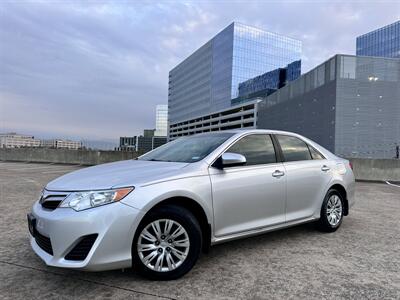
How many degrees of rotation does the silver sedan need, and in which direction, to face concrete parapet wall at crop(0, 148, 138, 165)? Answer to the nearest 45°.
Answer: approximately 90° to its right

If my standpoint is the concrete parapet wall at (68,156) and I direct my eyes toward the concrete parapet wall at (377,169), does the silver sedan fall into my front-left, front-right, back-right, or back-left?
front-right

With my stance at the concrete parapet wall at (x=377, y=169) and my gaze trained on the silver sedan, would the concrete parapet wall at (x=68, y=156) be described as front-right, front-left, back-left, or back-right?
front-right

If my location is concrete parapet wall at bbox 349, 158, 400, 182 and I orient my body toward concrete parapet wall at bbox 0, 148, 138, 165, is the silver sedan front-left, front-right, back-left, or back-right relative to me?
front-left

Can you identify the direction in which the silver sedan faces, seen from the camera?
facing the viewer and to the left of the viewer

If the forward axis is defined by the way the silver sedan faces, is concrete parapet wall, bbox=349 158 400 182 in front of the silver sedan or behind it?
behind

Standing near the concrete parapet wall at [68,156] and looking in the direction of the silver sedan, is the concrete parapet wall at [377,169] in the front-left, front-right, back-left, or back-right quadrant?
front-left
